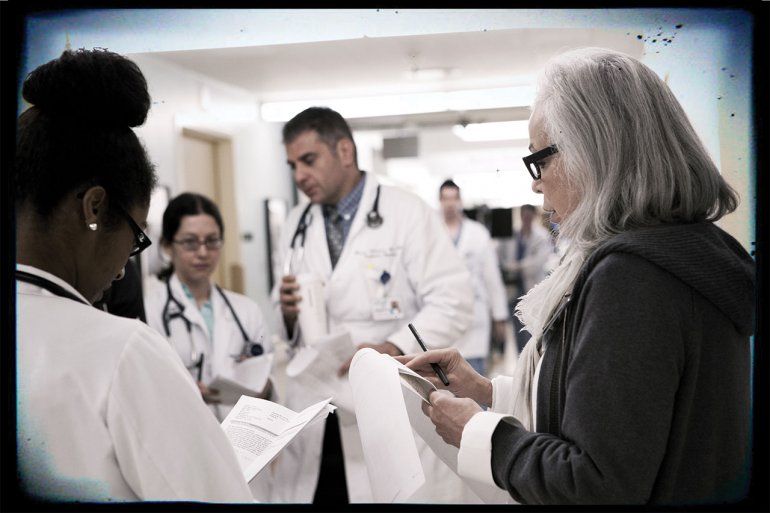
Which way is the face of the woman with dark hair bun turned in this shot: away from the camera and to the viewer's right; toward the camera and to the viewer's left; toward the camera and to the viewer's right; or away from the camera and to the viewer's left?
away from the camera and to the viewer's right

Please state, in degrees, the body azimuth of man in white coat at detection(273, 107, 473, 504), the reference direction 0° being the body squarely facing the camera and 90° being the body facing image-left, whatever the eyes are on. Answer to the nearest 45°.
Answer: approximately 45°

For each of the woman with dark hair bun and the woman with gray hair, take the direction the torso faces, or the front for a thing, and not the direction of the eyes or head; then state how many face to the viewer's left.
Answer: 1

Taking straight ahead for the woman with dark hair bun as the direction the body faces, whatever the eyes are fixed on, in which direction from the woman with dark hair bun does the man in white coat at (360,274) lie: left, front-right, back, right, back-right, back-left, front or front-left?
front

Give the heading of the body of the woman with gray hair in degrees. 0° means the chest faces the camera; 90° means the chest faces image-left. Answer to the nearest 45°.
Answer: approximately 90°

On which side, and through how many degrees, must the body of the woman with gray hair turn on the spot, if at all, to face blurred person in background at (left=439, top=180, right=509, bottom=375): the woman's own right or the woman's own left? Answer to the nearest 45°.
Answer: approximately 90° to the woman's own right

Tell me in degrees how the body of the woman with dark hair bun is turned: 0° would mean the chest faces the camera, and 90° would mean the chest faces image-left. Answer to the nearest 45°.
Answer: approximately 225°

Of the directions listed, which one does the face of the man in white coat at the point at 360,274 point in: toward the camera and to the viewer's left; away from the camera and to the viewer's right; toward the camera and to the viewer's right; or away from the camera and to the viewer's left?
toward the camera and to the viewer's left

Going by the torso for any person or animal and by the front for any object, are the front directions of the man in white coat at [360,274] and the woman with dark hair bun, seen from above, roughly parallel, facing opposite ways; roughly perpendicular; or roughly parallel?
roughly parallel, facing opposite ways

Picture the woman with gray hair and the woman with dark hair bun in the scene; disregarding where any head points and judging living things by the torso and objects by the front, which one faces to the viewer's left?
the woman with gray hair

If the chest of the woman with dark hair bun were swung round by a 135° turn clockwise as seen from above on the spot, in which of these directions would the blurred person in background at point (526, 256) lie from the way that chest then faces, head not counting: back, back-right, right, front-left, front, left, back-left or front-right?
back-left

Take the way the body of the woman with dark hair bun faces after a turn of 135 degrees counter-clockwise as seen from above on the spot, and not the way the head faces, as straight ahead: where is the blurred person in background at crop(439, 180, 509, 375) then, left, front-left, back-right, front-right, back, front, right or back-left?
back-right

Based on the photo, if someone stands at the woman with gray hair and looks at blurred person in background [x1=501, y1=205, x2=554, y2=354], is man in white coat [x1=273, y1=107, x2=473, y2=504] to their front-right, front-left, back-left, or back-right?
front-left
